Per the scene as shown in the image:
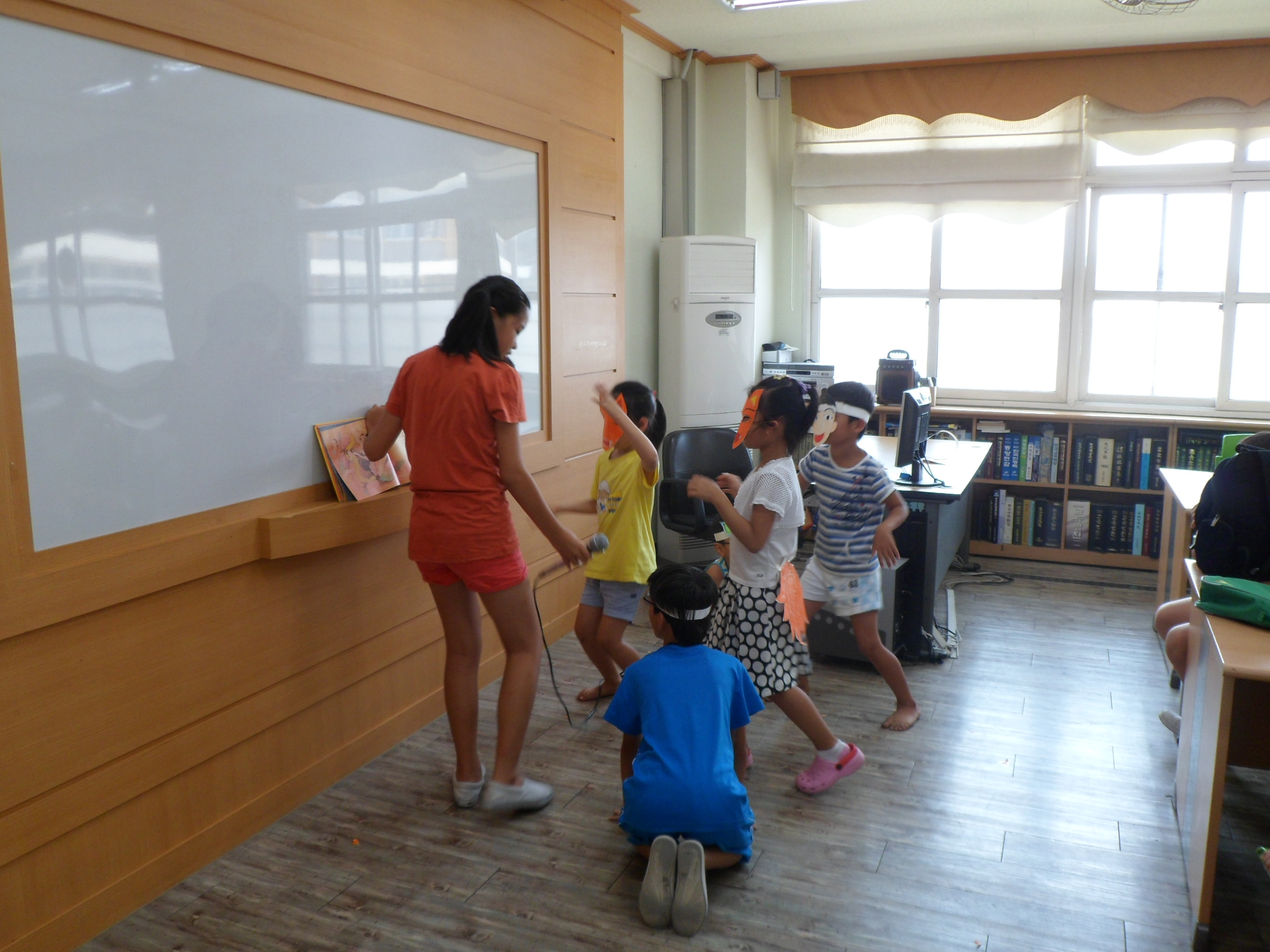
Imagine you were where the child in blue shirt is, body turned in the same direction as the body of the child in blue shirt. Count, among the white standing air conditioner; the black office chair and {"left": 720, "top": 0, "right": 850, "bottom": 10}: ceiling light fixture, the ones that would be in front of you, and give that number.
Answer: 3

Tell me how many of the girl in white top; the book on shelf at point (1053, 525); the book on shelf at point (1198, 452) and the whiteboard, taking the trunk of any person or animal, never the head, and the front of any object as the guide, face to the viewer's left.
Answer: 1

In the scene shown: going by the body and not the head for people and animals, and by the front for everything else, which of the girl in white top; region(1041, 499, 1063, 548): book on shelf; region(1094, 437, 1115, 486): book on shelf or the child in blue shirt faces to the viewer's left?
the girl in white top

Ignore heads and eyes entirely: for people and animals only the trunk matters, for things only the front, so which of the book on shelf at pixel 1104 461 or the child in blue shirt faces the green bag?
the book on shelf

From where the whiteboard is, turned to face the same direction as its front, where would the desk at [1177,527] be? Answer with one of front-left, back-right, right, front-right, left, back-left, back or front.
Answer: front-left

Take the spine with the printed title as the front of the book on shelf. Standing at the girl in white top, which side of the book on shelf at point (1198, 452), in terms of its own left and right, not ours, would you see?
front

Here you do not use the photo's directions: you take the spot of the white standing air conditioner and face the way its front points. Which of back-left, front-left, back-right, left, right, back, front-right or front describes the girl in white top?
front-right

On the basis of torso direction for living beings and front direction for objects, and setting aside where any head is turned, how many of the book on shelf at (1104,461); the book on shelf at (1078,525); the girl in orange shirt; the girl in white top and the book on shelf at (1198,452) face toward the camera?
3

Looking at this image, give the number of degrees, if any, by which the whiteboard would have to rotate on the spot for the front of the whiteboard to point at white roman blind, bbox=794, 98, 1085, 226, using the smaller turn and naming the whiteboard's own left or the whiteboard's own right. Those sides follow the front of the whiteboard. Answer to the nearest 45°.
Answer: approximately 90° to the whiteboard's own left

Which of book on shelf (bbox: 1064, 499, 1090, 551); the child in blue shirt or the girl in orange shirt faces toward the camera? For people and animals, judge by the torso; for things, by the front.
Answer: the book on shelf

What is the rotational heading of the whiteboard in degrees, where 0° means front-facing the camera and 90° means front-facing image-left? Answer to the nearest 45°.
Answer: approximately 315°

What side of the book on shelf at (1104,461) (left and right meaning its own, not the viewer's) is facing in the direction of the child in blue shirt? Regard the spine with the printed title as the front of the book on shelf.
front

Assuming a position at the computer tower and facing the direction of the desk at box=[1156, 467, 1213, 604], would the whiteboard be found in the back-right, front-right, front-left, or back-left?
back-right

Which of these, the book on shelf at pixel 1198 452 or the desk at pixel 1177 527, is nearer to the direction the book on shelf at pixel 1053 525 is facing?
the desk

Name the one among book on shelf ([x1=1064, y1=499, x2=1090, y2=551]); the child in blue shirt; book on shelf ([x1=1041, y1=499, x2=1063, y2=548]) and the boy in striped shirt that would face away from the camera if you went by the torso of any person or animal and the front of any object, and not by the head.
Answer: the child in blue shirt

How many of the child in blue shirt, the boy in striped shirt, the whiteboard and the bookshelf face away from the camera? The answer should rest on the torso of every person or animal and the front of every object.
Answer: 1

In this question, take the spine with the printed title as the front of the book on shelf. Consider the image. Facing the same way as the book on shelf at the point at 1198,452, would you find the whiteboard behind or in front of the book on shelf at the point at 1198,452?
in front

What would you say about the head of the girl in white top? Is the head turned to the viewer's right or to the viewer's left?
to the viewer's left
